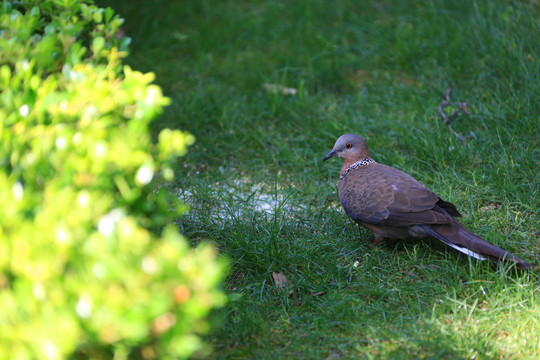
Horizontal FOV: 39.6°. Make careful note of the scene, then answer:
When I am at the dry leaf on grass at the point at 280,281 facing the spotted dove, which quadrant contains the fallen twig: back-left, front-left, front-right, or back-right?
front-left

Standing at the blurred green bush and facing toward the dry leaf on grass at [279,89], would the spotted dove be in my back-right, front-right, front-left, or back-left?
front-right

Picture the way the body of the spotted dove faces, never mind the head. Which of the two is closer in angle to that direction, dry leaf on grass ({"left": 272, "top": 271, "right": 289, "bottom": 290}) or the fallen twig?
the dry leaf on grass

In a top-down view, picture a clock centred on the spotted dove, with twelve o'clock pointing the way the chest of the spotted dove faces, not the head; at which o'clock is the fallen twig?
The fallen twig is roughly at 3 o'clock from the spotted dove.

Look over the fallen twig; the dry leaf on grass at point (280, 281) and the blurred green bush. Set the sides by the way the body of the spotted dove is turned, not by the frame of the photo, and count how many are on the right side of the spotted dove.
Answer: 1

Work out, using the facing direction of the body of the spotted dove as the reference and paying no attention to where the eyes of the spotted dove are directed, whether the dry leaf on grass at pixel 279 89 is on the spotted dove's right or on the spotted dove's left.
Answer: on the spotted dove's right

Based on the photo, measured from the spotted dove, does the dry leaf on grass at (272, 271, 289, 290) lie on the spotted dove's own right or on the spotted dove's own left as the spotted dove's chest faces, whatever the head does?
on the spotted dove's own left

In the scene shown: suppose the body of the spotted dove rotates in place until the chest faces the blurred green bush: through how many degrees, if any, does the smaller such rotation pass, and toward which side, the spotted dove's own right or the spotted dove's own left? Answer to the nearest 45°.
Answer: approximately 45° to the spotted dove's own left

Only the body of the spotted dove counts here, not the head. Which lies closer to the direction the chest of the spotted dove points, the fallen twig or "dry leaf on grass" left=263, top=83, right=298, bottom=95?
the dry leaf on grass

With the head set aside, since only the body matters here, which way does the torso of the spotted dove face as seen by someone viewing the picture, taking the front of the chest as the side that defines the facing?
to the viewer's left

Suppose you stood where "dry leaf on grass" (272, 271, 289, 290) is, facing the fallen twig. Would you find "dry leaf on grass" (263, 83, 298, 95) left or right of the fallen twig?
left
